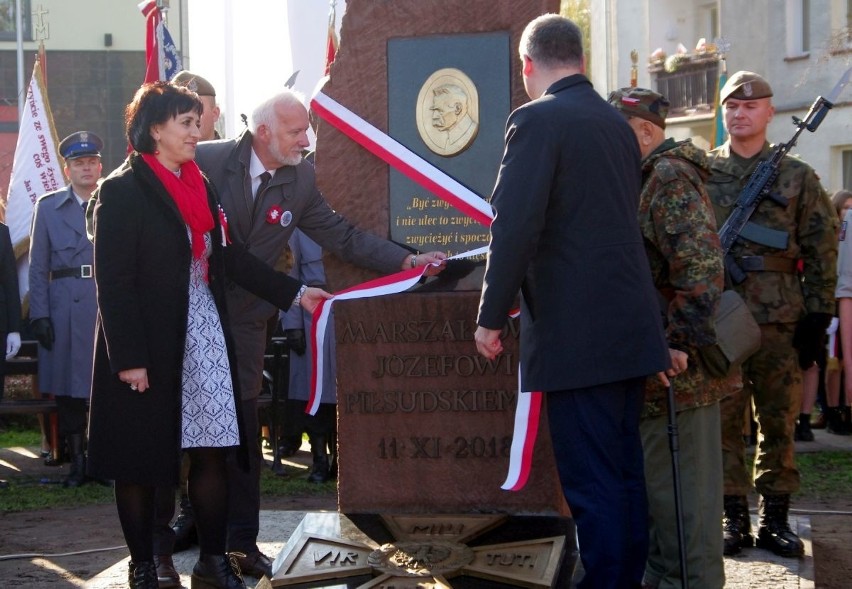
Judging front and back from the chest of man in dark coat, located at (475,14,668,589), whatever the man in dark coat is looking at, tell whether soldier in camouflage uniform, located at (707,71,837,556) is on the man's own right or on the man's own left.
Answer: on the man's own right

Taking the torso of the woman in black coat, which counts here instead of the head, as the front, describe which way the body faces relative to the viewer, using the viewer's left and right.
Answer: facing the viewer and to the right of the viewer

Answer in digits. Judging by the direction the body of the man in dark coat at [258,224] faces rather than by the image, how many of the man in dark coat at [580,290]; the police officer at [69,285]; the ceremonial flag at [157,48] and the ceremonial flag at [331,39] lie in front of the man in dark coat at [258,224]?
1

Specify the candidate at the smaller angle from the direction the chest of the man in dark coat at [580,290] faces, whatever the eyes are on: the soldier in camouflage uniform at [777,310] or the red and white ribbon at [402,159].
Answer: the red and white ribbon

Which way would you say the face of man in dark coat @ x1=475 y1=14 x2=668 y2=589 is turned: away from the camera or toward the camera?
away from the camera

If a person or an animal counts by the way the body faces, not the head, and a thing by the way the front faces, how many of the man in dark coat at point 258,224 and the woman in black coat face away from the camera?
0

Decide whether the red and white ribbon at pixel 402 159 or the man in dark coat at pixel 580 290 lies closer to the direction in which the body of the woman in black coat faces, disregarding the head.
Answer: the man in dark coat

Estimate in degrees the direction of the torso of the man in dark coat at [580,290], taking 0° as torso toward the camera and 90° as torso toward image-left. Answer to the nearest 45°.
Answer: approximately 135°

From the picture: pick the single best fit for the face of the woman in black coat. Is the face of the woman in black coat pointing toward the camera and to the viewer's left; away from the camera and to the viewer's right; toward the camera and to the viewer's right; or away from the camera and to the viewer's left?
toward the camera and to the viewer's right

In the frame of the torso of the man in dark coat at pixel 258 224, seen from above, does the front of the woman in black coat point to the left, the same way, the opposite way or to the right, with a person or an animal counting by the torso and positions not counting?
the same way

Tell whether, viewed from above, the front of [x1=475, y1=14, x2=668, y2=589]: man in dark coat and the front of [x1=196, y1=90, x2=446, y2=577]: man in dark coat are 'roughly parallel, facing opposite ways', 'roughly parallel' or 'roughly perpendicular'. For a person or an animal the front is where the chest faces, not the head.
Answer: roughly parallel, facing opposite ways

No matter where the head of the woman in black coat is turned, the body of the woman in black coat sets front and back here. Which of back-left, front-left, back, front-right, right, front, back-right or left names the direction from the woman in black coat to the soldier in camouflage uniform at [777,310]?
front-left

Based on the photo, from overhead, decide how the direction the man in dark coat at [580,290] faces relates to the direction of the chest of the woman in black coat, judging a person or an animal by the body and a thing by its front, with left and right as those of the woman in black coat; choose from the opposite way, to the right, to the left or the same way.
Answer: the opposite way
